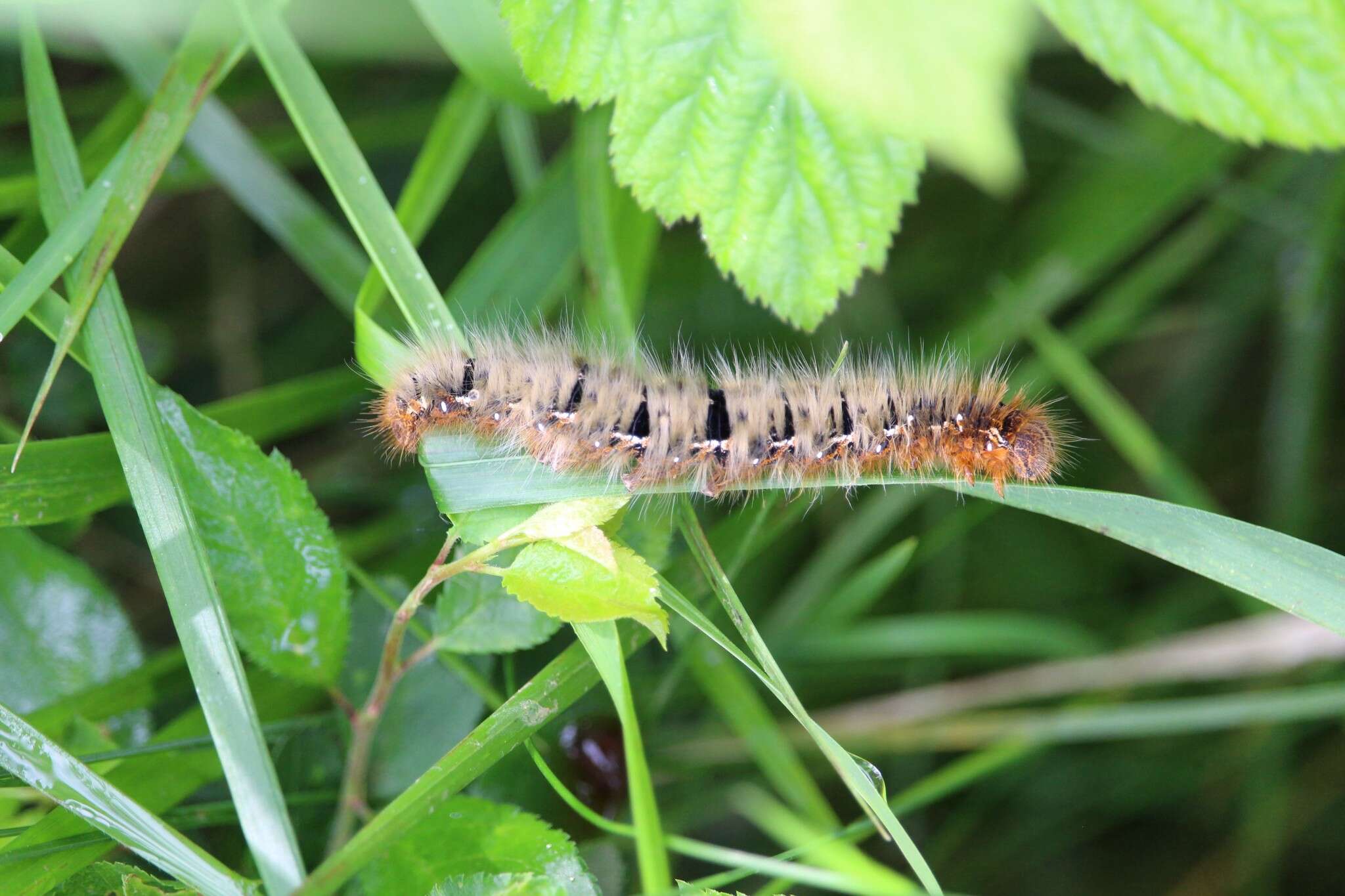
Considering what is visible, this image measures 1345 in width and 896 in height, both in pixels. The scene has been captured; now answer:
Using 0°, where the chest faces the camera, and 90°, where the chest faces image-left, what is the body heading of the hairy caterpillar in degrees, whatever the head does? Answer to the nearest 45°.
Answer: approximately 270°

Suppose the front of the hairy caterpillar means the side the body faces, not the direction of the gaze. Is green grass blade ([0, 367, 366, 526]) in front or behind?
behind

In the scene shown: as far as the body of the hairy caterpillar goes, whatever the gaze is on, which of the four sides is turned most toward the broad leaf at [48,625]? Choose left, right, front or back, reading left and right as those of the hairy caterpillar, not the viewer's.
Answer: back
